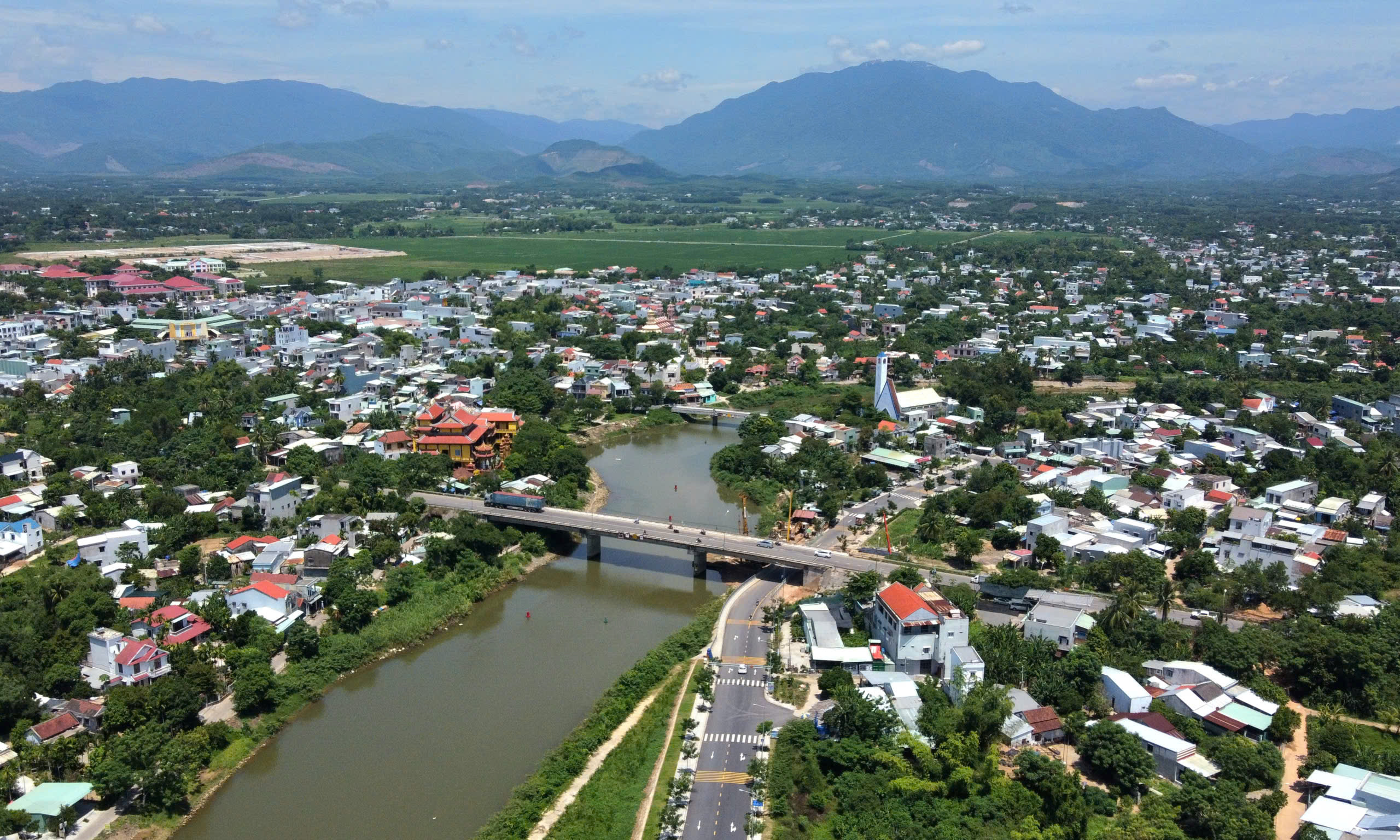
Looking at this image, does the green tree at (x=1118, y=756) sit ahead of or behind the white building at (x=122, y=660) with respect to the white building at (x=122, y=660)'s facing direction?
ahead

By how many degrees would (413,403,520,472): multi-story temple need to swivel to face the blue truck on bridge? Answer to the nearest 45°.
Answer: approximately 45° to its right

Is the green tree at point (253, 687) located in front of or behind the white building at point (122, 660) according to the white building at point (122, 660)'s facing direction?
in front

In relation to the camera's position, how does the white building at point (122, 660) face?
facing the viewer and to the right of the viewer

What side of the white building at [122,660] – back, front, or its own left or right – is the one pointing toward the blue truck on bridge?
left

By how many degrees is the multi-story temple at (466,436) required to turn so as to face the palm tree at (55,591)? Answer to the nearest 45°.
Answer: approximately 90° to its right

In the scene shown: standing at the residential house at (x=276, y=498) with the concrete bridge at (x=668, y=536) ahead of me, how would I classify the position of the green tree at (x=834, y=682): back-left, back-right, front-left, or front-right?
front-right

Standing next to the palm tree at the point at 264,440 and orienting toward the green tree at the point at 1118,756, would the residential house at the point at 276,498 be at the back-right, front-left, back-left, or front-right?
front-right

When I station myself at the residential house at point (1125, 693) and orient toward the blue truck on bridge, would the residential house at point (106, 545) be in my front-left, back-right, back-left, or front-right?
front-left

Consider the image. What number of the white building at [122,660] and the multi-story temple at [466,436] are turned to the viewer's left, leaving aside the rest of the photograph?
0

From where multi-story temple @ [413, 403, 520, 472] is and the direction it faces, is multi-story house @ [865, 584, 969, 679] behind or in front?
in front

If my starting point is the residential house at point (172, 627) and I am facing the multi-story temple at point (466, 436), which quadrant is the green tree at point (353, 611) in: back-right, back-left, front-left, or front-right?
front-right

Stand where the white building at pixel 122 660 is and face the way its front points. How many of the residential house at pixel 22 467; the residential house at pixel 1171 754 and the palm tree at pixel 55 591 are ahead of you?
1

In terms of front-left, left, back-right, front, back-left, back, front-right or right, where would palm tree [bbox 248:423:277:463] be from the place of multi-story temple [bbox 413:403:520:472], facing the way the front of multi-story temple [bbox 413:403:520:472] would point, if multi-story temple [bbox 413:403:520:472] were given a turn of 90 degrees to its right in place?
front-right
